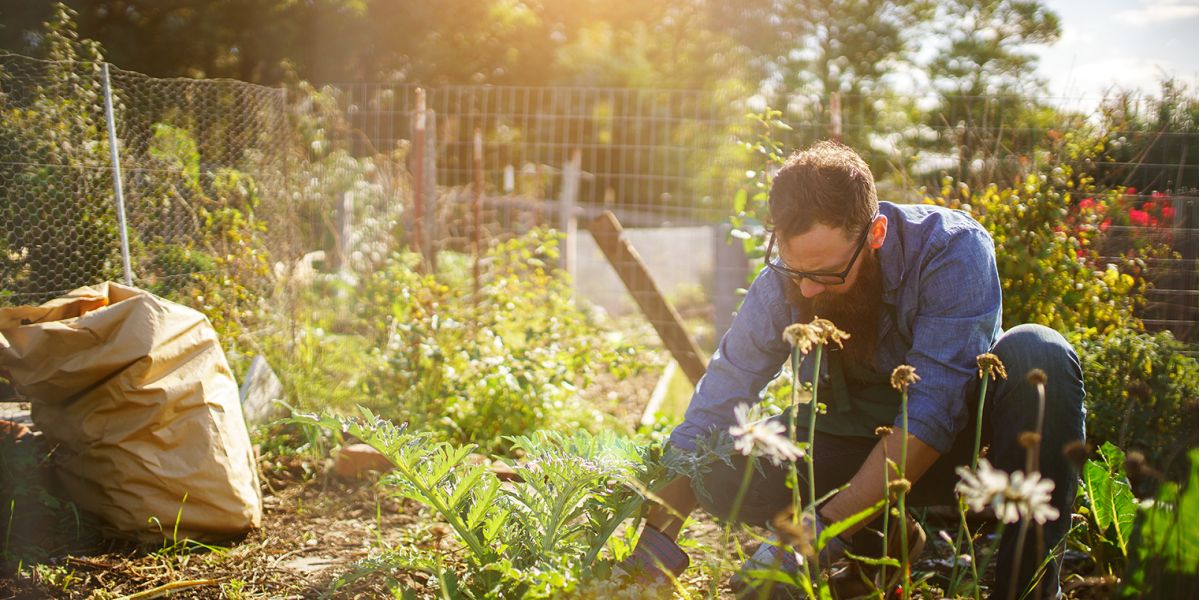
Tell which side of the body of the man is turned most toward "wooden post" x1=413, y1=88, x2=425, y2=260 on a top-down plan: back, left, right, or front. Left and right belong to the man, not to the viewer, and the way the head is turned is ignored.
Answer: right

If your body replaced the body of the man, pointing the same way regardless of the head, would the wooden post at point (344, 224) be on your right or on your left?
on your right

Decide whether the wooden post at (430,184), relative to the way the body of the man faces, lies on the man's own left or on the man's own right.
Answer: on the man's own right

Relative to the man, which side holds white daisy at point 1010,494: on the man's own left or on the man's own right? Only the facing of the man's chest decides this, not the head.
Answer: on the man's own left

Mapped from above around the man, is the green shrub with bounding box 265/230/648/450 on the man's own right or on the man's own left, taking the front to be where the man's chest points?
on the man's own right

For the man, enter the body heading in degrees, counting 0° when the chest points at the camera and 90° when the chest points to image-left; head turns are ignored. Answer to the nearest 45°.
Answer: approximately 45°

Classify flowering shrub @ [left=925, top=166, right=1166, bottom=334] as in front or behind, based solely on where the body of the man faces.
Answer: behind

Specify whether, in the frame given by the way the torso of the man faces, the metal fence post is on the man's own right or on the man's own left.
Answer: on the man's own right

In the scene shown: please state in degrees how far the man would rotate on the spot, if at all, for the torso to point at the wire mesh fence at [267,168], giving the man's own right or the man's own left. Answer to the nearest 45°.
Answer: approximately 90° to the man's own right
